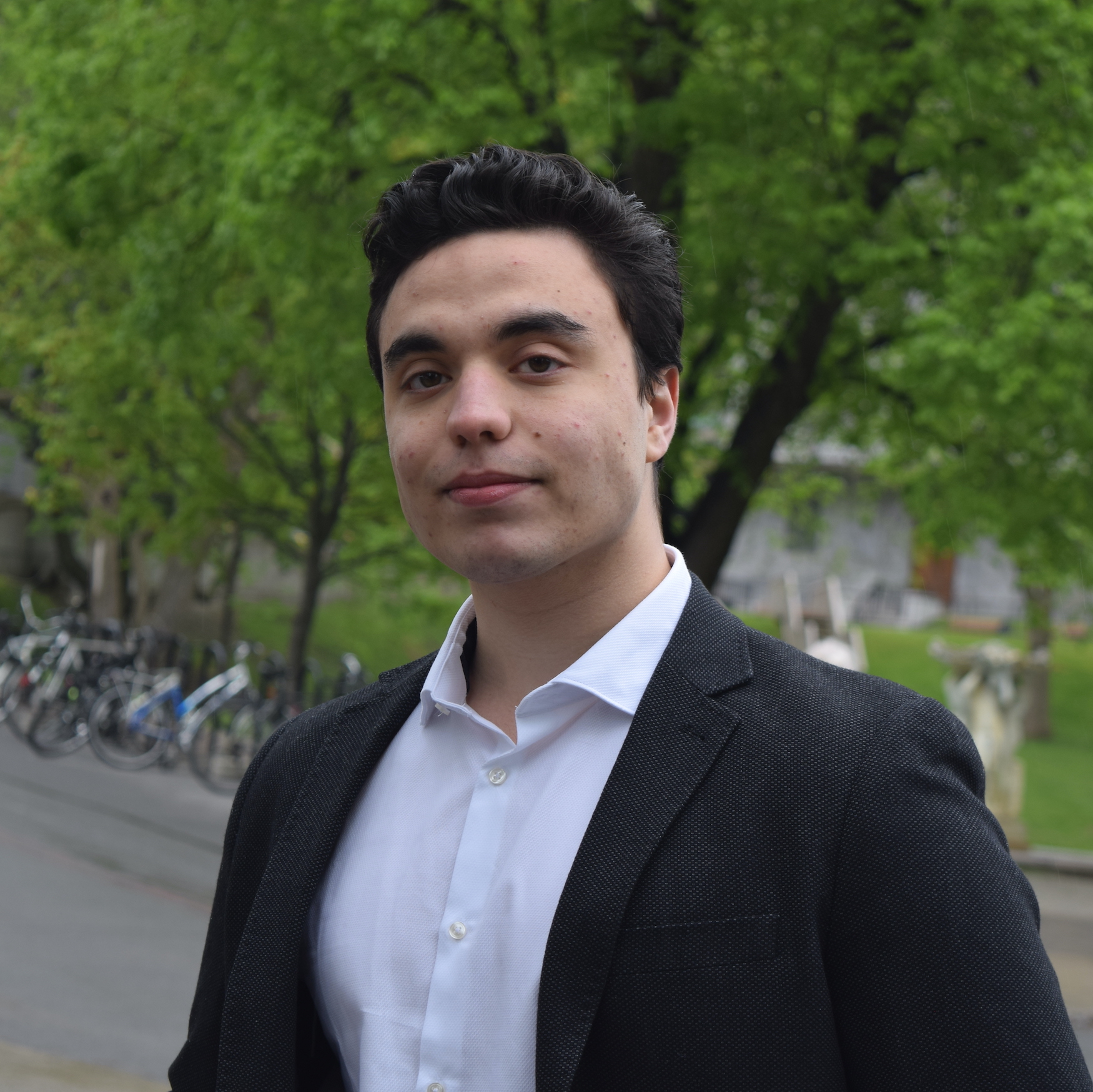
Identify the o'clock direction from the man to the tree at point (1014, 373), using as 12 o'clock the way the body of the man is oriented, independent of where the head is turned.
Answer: The tree is roughly at 5 o'clock from the man.

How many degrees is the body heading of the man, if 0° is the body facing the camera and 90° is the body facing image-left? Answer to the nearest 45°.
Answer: approximately 45°

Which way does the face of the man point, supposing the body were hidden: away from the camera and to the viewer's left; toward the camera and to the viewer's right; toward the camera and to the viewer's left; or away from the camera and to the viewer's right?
toward the camera and to the viewer's left

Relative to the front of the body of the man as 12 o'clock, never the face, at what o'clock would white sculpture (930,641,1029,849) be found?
The white sculpture is roughly at 5 o'clock from the man.

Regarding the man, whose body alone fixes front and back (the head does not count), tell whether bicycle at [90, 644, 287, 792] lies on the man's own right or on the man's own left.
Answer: on the man's own right

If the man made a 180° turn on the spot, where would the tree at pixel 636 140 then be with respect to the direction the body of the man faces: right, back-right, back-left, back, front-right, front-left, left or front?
front-left
